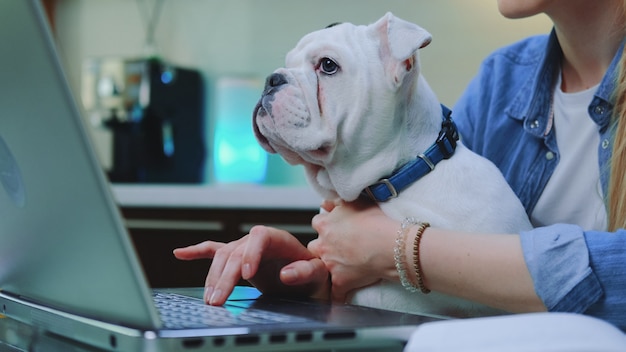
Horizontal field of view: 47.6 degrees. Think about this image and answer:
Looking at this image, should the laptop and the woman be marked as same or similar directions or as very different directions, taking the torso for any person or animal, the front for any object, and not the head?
very different directions

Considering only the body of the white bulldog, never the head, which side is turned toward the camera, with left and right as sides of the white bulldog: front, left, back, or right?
left

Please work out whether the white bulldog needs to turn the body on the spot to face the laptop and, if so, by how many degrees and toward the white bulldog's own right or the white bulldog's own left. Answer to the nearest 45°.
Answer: approximately 45° to the white bulldog's own left

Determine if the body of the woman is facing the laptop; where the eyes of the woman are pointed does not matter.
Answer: yes

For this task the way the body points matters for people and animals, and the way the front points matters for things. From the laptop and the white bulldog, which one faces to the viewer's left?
the white bulldog

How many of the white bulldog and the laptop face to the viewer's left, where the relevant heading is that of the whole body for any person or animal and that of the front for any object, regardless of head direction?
1

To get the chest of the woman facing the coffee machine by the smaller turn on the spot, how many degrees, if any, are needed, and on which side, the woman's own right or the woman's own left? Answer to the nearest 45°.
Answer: approximately 90° to the woman's own right

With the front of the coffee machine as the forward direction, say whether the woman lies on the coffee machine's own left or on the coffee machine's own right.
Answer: on the coffee machine's own left

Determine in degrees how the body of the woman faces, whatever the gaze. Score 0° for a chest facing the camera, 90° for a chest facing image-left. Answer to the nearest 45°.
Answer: approximately 45°

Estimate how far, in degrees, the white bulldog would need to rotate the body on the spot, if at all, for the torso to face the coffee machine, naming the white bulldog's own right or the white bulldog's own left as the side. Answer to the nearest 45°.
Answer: approximately 45° to the white bulldog's own right

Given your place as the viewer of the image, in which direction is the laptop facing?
facing away from the viewer and to the right of the viewer
